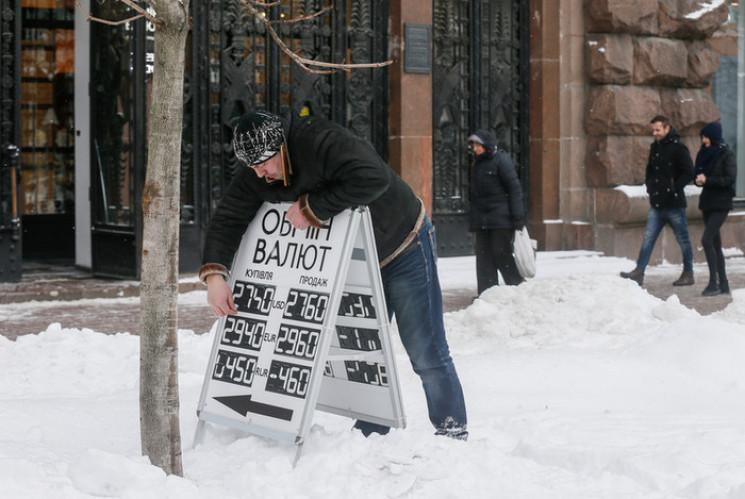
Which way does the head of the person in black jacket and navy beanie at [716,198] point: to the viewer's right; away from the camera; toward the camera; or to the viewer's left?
to the viewer's left

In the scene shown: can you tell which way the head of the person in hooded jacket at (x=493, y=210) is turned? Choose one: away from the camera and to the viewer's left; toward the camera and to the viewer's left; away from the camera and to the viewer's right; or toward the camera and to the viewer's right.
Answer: toward the camera and to the viewer's left

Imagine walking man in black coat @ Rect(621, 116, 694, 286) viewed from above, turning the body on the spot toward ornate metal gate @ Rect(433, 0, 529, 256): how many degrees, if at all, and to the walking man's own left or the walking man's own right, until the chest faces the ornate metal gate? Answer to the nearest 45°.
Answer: approximately 90° to the walking man's own right

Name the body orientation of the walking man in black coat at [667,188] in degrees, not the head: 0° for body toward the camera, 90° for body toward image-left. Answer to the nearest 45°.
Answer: approximately 45°

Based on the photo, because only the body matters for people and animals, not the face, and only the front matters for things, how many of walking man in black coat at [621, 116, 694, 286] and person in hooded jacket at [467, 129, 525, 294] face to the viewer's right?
0

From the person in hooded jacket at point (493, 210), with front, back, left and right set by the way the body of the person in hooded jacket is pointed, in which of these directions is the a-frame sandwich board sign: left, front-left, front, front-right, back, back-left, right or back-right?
front-left

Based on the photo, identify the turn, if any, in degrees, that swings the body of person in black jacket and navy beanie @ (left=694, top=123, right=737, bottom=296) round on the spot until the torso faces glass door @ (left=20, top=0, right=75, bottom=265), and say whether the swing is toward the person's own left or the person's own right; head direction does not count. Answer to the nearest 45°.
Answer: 0° — they already face it
